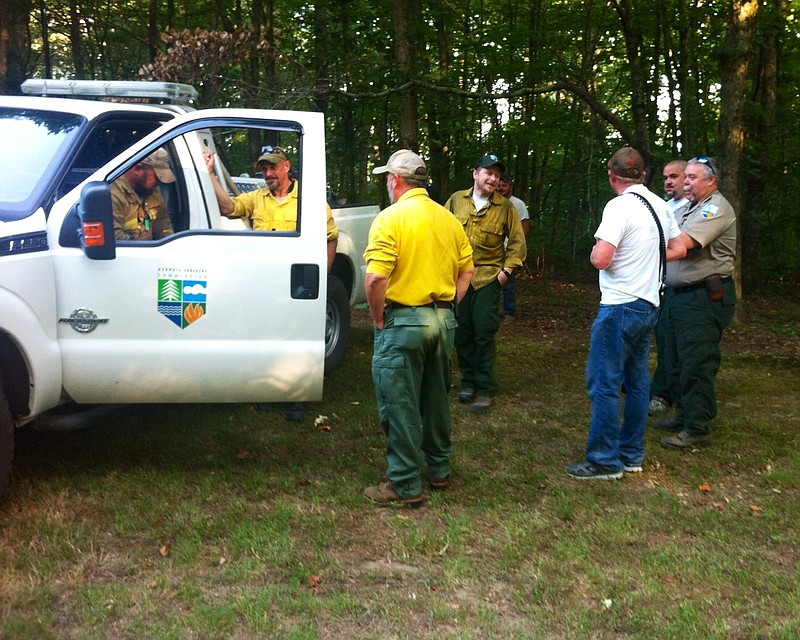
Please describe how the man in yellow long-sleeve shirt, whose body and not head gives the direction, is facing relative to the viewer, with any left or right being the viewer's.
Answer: facing away from the viewer and to the left of the viewer

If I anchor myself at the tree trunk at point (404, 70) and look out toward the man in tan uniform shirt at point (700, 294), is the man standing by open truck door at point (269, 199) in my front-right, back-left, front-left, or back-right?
front-right

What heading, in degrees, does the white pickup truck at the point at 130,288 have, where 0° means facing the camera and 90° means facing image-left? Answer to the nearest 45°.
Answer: approximately 45°

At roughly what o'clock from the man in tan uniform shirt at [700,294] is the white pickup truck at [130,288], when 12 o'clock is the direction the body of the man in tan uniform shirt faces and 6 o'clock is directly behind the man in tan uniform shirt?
The white pickup truck is roughly at 11 o'clock from the man in tan uniform shirt.

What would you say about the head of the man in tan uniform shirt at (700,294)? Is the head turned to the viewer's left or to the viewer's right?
to the viewer's left

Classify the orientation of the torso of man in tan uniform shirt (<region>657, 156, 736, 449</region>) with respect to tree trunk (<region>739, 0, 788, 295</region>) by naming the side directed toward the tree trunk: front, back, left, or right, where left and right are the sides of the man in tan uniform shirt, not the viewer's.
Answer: right

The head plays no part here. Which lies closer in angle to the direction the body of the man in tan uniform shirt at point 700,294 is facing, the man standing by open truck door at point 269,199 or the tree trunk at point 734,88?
the man standing by open truck door

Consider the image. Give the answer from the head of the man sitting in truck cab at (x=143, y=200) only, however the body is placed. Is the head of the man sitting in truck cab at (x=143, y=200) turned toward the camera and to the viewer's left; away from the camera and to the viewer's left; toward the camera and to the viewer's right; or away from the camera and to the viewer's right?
toward the camera and to the viewer's right

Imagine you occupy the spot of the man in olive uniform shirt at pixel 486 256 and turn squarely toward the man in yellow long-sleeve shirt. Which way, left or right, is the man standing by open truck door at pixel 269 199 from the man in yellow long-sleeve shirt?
right

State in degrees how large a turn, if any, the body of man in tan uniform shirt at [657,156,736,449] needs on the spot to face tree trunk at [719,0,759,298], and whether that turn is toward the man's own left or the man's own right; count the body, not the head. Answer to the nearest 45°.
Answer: approximately 90° to the man's own right

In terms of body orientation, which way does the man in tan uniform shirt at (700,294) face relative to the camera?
to the viewer's left

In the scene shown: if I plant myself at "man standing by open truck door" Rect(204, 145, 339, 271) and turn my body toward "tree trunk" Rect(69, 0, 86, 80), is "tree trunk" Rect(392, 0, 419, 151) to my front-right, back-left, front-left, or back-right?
front-right

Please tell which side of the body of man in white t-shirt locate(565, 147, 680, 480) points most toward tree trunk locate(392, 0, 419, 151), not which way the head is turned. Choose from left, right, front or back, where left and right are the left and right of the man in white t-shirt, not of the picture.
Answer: front

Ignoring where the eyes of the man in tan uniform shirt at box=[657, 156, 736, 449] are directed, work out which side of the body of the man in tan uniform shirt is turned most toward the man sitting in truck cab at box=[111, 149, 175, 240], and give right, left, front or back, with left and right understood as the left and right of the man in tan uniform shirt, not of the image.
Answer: front

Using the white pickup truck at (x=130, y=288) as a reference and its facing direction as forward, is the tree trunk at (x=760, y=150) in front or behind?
behind
